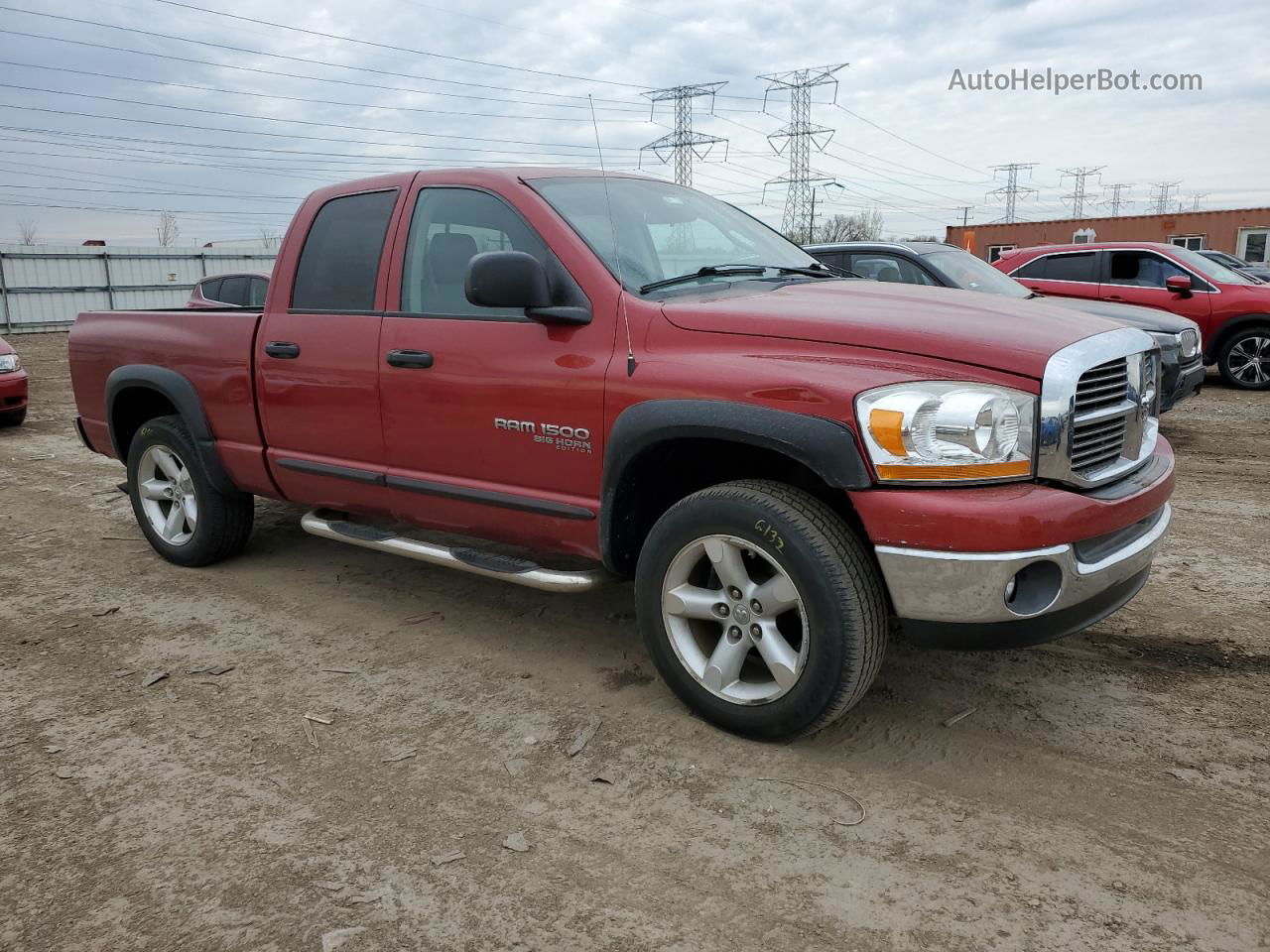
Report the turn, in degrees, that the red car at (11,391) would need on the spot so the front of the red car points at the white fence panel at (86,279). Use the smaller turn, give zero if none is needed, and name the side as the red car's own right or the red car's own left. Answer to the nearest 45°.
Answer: approximately 135° to the red car's own left

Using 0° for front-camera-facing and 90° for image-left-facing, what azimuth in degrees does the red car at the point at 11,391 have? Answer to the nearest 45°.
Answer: approximately 315°

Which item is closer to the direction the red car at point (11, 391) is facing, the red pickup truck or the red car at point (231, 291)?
the red pickup truck

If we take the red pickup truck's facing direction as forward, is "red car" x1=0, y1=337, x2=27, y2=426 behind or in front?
behind

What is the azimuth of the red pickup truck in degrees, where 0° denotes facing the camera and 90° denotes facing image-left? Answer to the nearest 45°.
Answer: approximately 315°

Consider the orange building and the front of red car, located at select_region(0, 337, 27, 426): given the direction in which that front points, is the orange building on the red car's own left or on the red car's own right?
on the red car's own left
